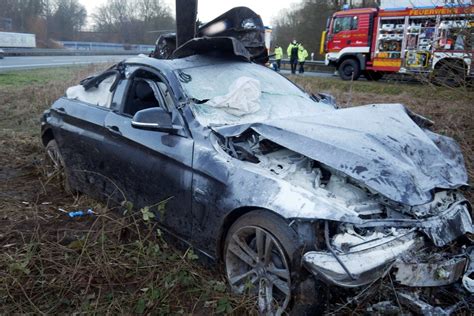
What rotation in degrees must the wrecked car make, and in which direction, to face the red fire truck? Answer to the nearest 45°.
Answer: approximately 135° to its left

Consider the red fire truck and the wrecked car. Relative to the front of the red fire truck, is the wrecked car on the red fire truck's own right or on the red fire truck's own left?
on the red fire truck's own left

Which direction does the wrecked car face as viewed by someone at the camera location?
facing the viewer and to the right of the viewer

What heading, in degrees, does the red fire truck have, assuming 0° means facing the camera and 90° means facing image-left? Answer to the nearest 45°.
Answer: approximately 90°

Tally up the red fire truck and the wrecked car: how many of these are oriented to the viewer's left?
1
